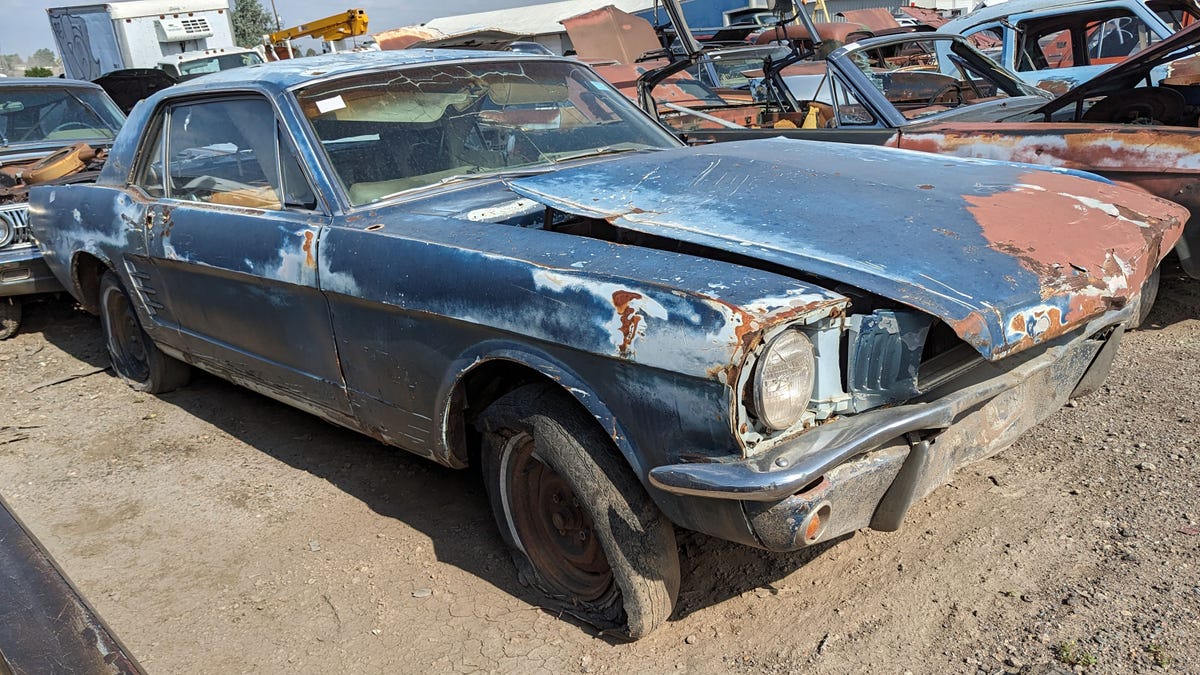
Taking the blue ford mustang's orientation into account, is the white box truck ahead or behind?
behind

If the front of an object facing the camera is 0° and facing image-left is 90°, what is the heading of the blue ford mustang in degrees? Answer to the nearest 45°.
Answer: approximately 315°

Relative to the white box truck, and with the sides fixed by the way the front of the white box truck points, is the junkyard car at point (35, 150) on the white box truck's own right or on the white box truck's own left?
on the white box truck's own right

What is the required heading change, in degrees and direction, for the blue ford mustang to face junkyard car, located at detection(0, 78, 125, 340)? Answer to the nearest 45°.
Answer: approximately 180°

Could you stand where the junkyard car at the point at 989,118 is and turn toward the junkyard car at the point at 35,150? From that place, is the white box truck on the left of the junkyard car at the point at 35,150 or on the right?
right

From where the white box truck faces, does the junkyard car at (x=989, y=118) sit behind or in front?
in front
